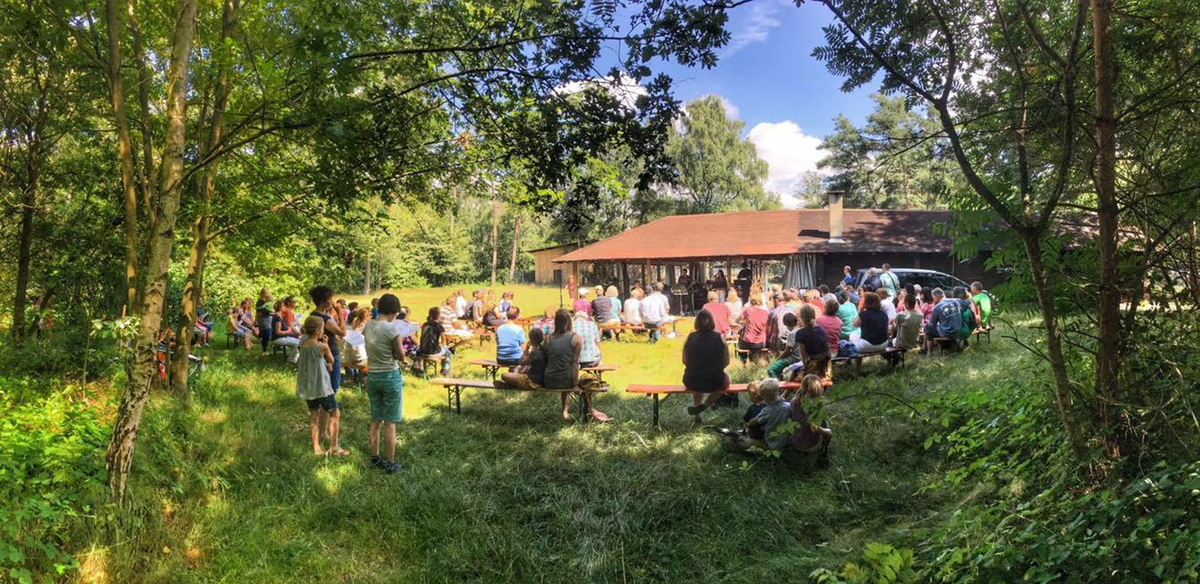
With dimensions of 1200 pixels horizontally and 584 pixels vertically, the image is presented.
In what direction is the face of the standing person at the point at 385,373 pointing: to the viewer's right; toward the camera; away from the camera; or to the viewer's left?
away from the camera

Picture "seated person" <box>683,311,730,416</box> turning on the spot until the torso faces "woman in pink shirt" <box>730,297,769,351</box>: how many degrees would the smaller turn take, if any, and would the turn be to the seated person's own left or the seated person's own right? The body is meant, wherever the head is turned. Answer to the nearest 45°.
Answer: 0° — they already face them

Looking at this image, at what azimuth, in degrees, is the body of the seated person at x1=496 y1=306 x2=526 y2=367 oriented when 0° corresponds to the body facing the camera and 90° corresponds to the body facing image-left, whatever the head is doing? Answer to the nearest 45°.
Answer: approximately 180°

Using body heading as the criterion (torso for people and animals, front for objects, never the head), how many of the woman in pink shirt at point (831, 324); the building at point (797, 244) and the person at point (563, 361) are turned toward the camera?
1

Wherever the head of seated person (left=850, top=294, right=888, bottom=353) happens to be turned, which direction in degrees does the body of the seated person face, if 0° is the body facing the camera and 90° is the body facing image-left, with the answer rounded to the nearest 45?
approximately 135°

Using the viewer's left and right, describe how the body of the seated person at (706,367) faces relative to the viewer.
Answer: facing away from the viewer

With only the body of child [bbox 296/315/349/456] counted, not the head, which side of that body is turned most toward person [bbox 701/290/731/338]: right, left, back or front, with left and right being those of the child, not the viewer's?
front

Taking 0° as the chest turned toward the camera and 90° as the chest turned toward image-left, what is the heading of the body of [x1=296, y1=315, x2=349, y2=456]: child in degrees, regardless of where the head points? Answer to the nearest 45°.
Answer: approximately 225°

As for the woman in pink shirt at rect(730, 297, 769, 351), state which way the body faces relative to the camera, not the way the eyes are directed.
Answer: away from the camera

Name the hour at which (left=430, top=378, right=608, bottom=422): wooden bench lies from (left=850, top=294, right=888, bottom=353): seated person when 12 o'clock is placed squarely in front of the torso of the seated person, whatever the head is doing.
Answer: The wooden bench is roughly at 9 o'clock from the seated person.

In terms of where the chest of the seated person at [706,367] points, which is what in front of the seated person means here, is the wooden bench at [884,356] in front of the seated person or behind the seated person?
in front

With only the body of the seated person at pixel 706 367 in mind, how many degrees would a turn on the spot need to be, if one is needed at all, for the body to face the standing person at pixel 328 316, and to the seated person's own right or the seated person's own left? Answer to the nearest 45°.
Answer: approximately 90° to the seated person's own left

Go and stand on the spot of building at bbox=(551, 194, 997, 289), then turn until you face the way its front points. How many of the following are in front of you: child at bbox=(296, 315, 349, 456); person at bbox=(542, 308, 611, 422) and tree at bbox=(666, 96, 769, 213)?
2

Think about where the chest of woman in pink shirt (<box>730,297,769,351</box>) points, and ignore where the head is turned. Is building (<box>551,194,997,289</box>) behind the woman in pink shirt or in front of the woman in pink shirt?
in front

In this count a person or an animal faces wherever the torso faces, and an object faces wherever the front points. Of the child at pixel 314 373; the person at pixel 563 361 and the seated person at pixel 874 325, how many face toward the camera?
0

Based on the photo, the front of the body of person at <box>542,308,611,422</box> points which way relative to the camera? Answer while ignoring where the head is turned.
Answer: away from the camera

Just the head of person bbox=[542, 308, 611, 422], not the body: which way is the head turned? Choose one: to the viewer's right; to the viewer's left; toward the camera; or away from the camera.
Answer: away from the camera

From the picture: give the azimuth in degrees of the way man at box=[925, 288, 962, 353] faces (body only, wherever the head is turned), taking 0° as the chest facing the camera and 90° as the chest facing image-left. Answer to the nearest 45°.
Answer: approximately 135°

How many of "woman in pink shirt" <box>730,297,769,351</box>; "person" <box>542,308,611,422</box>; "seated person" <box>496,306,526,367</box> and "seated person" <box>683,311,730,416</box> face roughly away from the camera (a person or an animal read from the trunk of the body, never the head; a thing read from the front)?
4

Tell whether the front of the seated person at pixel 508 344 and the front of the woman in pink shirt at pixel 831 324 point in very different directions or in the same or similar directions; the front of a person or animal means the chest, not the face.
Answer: same or similar directions

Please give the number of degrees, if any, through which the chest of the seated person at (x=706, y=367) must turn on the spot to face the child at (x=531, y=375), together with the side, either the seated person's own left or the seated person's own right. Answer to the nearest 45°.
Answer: approximately 90° to the seated person's own left

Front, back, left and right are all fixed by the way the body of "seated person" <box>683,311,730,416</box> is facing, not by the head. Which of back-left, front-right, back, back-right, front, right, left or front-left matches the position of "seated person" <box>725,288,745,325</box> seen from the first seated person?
front
